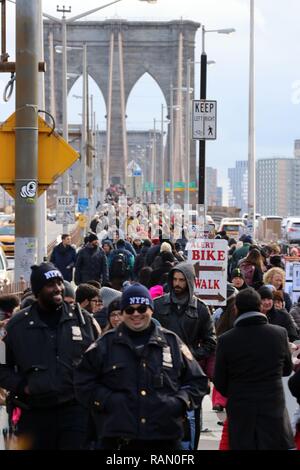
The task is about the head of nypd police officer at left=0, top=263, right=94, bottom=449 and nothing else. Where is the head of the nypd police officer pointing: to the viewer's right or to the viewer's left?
to the viewer's right

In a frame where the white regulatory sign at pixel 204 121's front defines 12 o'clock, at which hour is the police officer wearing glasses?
The police officer wearing glasses is roughly at 12 o'clock from the white regulatory sign.

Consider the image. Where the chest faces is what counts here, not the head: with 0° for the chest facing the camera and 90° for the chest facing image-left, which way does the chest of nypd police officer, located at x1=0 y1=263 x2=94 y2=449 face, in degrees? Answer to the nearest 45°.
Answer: approximately 0°

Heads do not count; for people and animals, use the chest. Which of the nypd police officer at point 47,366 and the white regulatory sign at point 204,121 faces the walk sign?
the white regulatory sign

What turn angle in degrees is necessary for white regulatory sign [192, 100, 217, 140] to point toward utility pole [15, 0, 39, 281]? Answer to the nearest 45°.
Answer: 0° — it already faces it

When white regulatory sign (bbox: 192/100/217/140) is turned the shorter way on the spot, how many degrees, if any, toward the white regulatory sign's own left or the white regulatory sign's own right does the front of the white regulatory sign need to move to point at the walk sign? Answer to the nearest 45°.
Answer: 0° — it already faces it

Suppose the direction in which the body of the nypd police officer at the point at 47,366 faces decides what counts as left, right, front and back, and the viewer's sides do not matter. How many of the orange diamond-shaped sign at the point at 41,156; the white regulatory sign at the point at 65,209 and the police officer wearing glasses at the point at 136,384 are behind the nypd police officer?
2
